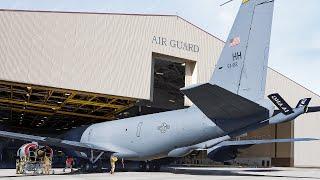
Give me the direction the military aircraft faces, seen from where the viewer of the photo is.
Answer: facing away from the viewer and to the left of the viewer

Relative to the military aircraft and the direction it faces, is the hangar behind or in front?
in front
